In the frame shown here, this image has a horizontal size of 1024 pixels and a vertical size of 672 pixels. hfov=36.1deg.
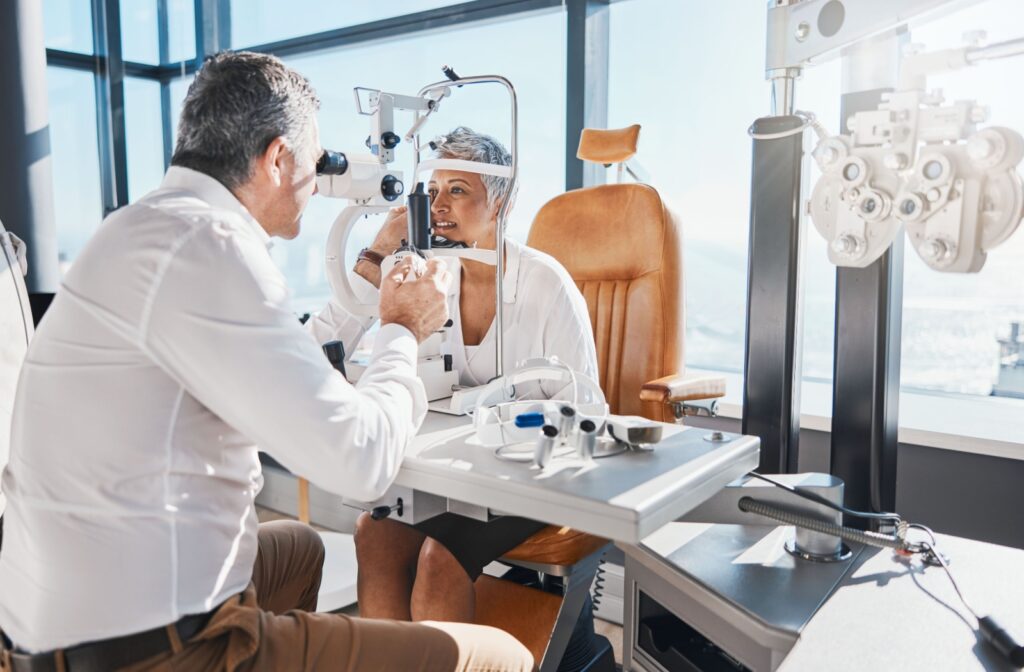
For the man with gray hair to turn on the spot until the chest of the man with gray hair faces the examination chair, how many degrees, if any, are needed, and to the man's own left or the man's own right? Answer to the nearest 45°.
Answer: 0° — they already face it

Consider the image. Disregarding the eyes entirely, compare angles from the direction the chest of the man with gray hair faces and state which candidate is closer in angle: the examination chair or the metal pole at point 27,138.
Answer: the examination chair

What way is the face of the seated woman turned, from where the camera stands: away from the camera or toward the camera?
toward the camera

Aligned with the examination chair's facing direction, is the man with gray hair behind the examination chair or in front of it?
in front

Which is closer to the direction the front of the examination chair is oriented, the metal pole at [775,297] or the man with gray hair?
the man with gray hair

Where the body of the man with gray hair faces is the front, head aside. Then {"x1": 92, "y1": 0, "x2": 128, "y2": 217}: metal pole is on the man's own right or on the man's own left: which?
on the man's own left

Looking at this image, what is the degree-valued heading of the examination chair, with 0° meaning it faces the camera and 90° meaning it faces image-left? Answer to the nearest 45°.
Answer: approximately 45°

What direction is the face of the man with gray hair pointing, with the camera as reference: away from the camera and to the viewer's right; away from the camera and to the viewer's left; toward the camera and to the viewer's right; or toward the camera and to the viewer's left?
away from the camera and to the viewer's right

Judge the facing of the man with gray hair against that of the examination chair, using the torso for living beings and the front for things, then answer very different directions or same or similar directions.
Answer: very different directions

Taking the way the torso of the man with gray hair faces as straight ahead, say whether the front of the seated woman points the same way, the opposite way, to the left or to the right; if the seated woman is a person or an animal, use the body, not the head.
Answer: the opposite way

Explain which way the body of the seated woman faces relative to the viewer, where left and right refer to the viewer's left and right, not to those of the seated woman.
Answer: facing the viewer and to the left of the viewer

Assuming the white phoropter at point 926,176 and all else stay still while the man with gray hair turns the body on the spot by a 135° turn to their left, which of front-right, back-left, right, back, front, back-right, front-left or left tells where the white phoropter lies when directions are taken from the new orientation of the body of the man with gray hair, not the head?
back

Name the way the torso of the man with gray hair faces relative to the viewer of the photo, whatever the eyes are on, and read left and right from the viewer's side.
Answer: facing away from the viewer and to the right of the viewer
